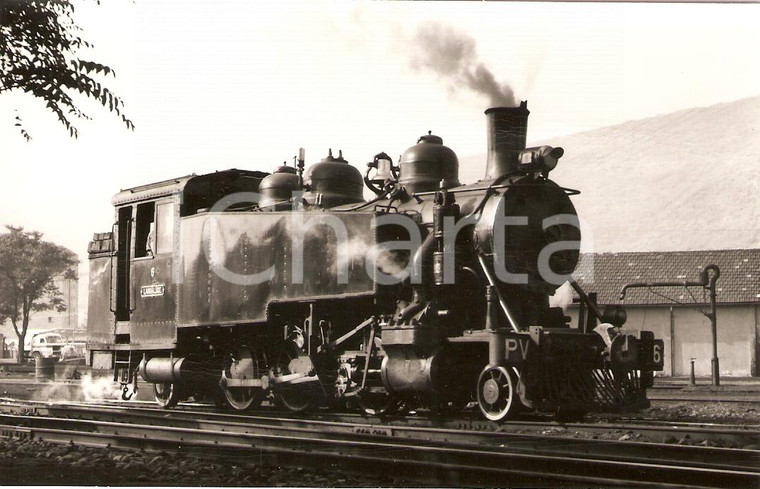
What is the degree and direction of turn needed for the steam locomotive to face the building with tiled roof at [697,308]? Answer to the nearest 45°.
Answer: approximately 90° to its left

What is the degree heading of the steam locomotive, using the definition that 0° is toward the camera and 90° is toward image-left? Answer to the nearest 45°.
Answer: approximately 315°

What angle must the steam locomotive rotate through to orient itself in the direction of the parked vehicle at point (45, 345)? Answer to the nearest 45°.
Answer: approximately 180°
